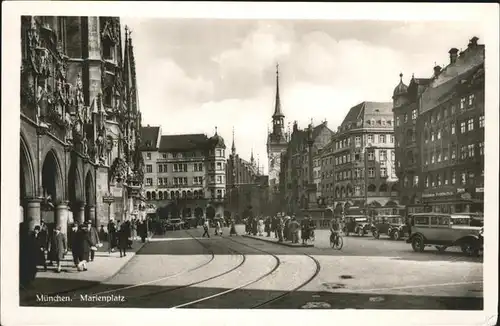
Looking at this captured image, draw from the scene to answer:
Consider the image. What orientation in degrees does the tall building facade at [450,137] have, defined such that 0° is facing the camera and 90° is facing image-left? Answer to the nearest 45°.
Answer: approximately 45°

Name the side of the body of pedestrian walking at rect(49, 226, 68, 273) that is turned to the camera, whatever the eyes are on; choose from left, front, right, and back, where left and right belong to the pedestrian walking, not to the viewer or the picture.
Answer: front

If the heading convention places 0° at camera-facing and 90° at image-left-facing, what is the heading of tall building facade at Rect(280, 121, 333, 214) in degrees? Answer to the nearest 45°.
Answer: approximately 45°

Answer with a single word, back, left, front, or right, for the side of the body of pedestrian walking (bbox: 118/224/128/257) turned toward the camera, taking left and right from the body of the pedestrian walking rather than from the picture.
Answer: back

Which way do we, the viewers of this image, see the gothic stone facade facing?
facing the viewer and to the right of the viewer
